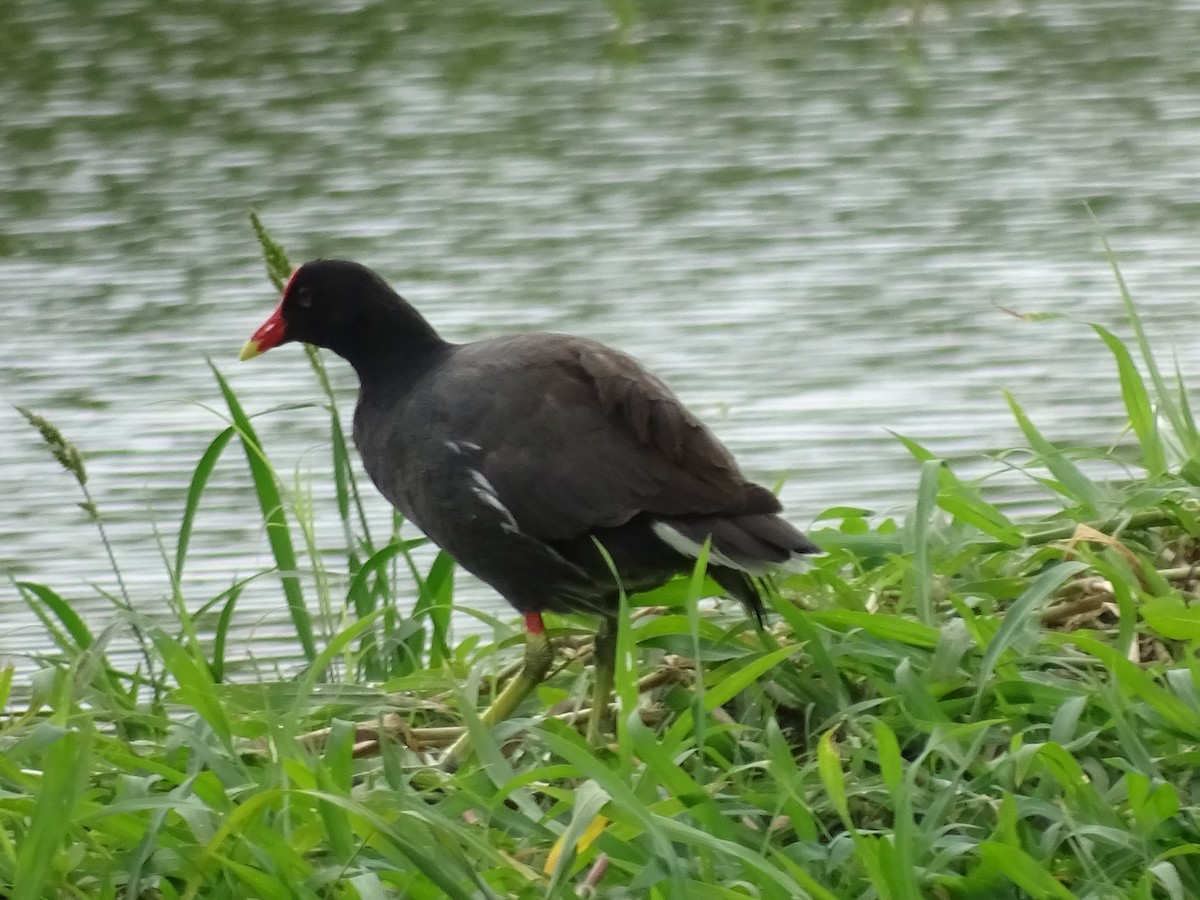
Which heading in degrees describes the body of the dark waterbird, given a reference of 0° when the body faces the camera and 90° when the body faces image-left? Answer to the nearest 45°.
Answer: approximately 90°
